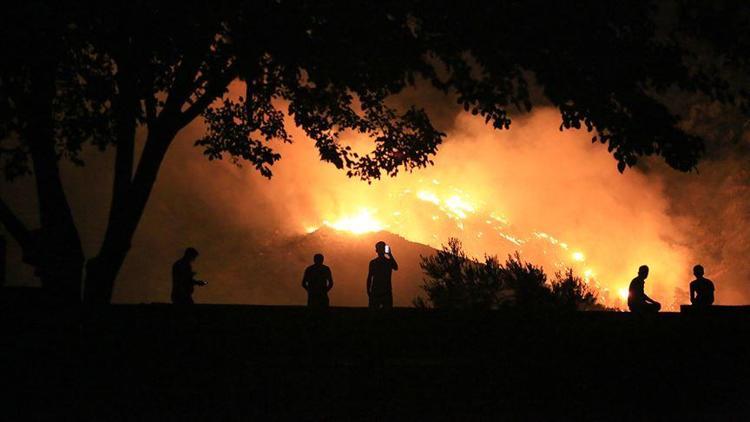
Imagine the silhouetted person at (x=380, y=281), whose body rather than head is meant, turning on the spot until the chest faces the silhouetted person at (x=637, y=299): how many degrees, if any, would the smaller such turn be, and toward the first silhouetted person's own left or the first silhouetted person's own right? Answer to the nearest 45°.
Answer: approximately 45° to the first silhouetted person's own right

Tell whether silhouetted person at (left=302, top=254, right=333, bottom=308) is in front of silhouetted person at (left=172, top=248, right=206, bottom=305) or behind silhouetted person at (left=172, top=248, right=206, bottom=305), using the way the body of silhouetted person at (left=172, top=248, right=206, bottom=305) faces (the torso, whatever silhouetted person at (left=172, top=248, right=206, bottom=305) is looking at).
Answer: in front

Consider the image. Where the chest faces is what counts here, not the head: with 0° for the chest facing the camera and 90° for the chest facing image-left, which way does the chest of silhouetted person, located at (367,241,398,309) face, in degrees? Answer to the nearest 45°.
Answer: approximately 225°

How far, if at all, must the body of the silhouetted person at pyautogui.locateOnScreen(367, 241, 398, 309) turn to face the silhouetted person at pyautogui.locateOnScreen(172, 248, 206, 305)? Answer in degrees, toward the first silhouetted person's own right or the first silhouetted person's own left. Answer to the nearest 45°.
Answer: approximately 135° to the first silhouetted person's own left

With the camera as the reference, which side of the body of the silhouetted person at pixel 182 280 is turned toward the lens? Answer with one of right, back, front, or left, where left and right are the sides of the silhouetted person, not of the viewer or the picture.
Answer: right
